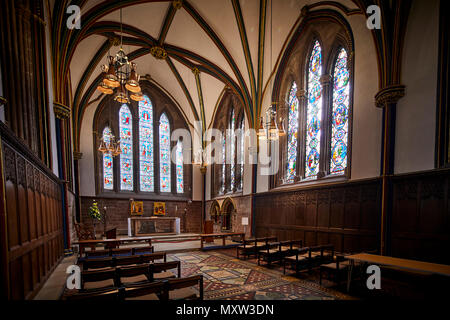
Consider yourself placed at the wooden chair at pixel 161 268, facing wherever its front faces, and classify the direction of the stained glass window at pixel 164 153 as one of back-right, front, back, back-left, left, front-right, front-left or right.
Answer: front

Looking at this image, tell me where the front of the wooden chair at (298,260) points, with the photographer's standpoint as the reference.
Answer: facing away from the viewer and to the left of the viewer

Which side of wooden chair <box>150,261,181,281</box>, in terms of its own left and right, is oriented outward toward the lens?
back

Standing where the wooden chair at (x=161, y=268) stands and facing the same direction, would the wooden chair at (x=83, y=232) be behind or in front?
in front

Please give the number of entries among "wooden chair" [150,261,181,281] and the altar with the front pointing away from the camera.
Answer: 1

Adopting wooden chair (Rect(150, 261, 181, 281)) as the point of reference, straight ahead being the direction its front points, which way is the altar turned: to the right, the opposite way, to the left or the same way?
the opposite way

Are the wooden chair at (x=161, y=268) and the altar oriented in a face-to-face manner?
yes

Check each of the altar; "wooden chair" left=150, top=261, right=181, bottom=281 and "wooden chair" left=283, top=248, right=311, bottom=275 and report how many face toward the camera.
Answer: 1

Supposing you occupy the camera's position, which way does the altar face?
facing the viewer

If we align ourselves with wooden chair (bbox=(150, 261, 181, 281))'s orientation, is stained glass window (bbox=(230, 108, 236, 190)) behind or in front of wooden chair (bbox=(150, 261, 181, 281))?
in front

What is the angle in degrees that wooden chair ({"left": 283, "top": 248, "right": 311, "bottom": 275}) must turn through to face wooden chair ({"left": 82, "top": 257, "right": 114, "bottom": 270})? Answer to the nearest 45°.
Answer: approximately 90° to its left

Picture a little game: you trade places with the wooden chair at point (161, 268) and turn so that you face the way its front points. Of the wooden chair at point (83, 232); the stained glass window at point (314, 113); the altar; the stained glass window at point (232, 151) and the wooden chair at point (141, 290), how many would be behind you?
1
